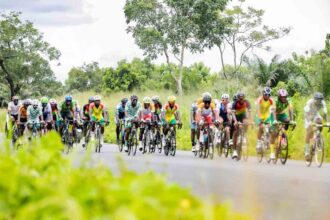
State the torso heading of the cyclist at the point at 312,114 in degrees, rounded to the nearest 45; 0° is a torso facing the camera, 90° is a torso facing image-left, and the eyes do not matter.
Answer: approximately 315°

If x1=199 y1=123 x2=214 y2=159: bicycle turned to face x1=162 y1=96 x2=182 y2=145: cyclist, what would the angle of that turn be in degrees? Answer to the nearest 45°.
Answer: approximately 135° to its right

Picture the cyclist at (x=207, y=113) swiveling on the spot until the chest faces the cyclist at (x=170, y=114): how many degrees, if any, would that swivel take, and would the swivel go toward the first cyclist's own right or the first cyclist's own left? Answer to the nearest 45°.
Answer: approximately 135° to the first cyclist's own right

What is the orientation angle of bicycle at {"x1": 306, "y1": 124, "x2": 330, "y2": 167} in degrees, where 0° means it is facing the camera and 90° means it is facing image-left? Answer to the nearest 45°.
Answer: approximately 315°

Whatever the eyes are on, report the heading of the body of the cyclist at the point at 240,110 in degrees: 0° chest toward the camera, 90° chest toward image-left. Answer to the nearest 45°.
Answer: approximately 0°
